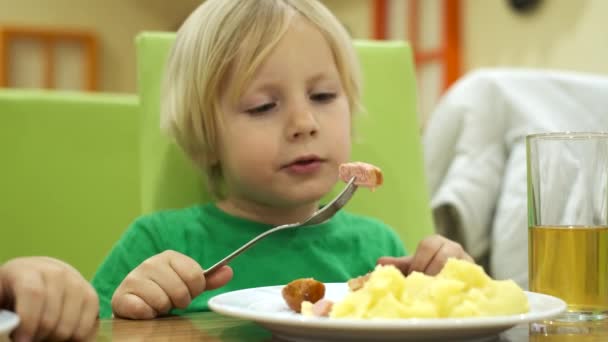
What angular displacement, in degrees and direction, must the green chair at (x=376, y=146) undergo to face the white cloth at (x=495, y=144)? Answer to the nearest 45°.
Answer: approximately 135° to its left

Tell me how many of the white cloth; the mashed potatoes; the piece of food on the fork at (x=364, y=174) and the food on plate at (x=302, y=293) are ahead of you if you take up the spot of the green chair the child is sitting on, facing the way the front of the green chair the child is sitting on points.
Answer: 3

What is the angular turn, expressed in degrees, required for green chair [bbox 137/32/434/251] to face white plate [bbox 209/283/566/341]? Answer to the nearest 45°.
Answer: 0° — it already faces it

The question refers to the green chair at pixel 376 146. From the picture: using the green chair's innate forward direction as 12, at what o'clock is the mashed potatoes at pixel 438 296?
The mashed potatoes is roughly at 12 o'clock from the green chair.

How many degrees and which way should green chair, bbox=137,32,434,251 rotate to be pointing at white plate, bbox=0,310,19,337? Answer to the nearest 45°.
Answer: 0° — it already faces it

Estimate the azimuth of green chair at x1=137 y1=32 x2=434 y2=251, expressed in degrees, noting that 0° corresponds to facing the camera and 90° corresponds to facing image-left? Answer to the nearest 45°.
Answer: approximately 0°

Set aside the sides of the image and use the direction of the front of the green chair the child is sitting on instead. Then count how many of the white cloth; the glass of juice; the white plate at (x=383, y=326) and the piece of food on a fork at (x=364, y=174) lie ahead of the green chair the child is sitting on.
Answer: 3

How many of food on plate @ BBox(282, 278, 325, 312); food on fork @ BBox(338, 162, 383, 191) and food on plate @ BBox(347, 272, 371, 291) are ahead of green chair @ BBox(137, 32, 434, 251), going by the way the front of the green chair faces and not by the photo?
3
